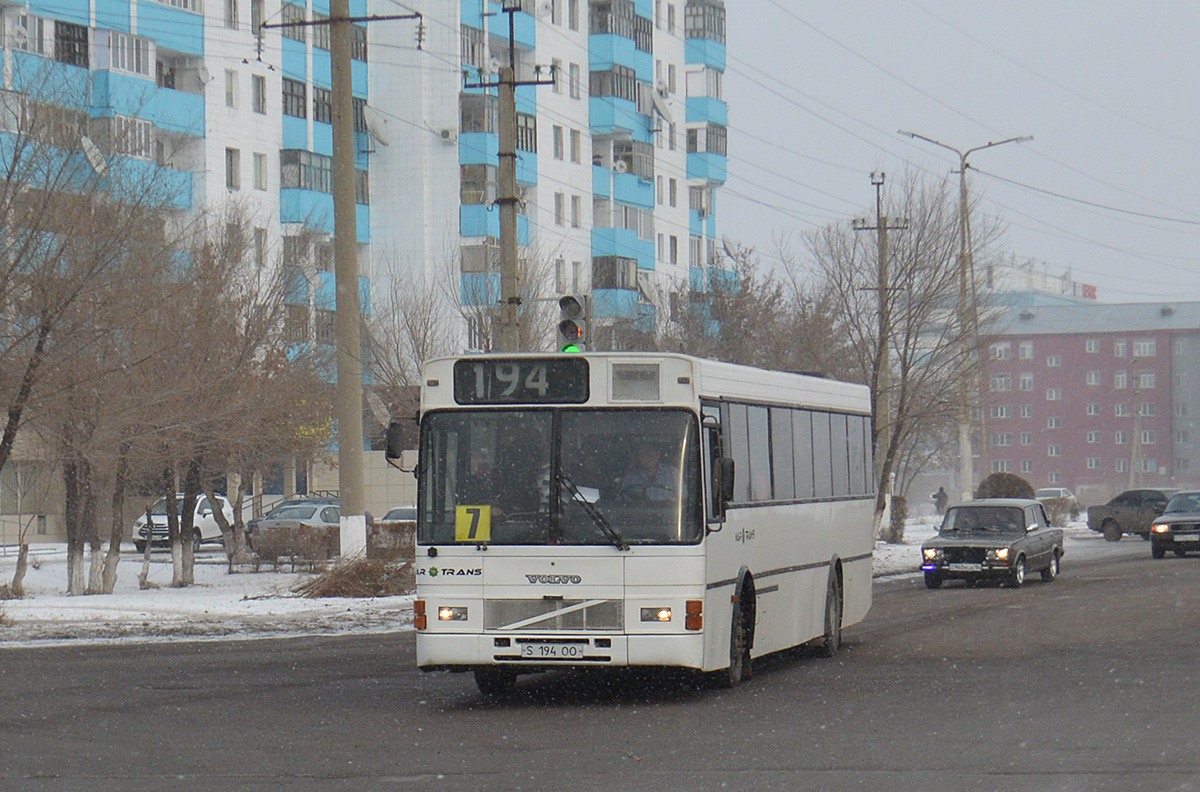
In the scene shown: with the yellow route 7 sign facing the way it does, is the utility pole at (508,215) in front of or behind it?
behind

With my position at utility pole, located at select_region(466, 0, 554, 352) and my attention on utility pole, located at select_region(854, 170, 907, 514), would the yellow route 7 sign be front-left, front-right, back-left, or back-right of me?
back-right

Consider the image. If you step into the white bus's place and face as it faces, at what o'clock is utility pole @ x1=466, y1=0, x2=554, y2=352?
The utility pole is roughly at 6 o'clock from the white bus.

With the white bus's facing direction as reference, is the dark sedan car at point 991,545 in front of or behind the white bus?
behind

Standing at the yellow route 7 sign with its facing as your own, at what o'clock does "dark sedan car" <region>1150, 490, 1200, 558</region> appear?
The dark sedan car is roughly at 7 o'clock from the yellow route 7 sign.

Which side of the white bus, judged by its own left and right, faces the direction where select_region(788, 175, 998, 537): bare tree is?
back

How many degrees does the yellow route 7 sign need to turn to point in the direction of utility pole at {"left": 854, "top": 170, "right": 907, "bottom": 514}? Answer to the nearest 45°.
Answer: approximately 180°

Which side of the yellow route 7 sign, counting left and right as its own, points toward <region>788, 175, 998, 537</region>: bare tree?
back
